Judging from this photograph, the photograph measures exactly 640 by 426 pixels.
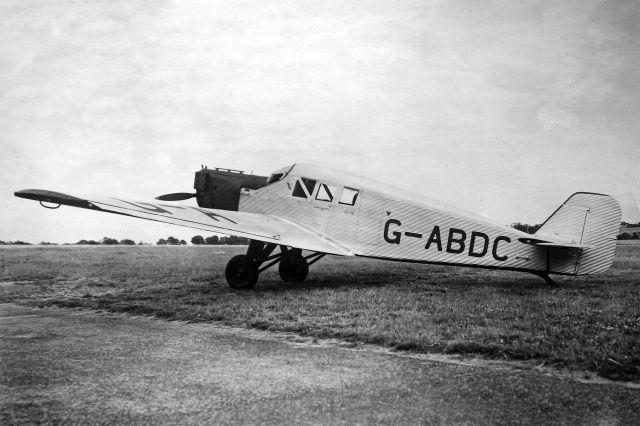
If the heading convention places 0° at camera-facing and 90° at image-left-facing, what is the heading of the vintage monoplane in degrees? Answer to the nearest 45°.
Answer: approximately 135°
